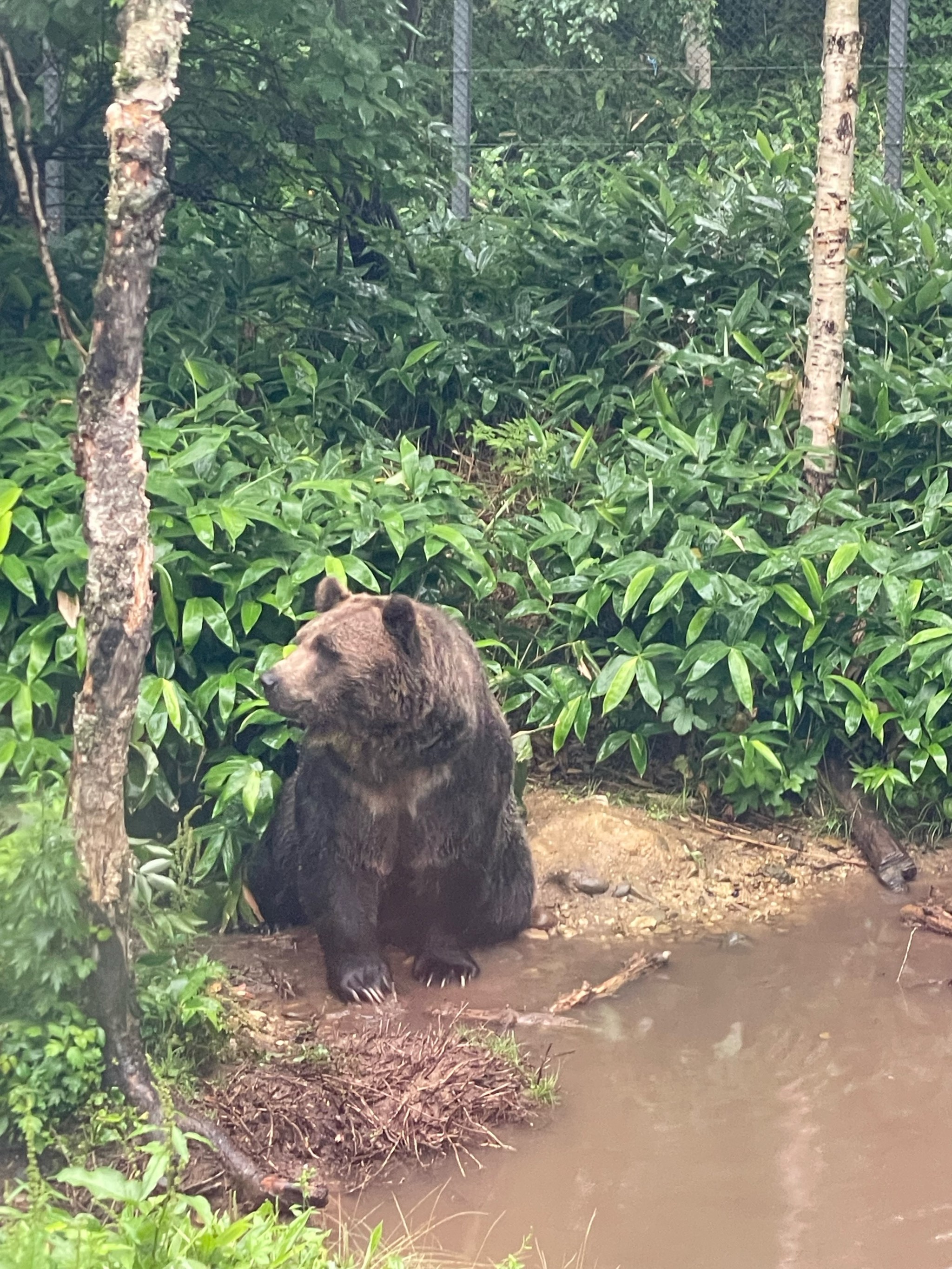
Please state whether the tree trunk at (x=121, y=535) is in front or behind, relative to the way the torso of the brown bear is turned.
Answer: in front

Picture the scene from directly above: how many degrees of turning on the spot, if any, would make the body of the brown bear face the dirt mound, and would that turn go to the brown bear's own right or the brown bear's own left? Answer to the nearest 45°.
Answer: approximately 135° to the brown bear's own left

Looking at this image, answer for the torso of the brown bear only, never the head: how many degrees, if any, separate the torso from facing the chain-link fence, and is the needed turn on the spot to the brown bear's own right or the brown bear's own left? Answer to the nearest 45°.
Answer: approximately 180°

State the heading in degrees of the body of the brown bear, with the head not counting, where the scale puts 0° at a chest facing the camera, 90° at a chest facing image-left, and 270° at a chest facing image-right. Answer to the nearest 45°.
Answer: approximately 0°

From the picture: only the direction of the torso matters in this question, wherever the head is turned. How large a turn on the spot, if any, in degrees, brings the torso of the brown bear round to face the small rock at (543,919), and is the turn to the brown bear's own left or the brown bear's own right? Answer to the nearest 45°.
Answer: approximately 135° to the brown bear's own left

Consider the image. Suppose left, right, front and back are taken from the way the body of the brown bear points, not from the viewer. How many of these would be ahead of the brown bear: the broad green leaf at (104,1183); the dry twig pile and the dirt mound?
2

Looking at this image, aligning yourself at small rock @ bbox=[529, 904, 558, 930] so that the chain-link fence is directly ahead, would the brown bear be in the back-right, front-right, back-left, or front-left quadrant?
back-left

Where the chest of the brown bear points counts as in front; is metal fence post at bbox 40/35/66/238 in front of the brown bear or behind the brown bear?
behind

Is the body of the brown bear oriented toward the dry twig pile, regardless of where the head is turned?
yes
